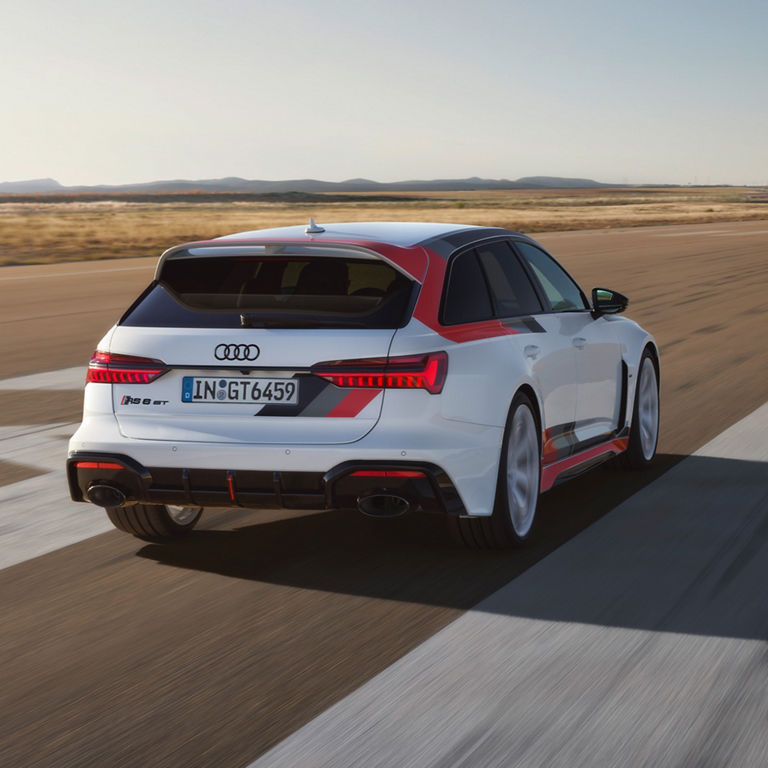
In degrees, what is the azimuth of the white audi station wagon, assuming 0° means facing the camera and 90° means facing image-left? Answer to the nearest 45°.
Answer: approximately 225°
